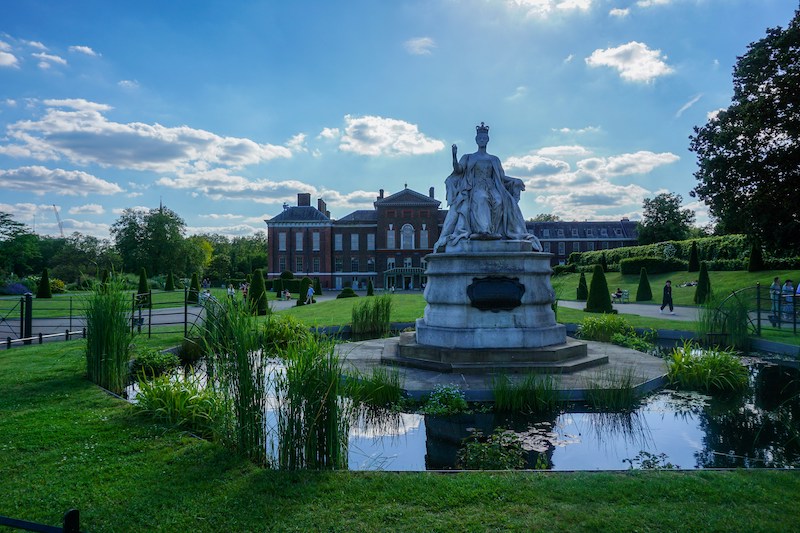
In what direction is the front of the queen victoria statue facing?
toward the camera

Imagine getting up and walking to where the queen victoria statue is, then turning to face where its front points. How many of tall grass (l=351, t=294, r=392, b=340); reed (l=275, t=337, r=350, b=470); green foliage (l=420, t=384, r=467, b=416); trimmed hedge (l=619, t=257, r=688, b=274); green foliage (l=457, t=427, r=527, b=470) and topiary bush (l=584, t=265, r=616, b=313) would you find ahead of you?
3

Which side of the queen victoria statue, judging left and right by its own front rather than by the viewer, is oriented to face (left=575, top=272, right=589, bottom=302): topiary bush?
back

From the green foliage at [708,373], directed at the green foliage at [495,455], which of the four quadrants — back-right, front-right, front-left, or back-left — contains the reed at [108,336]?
front-right

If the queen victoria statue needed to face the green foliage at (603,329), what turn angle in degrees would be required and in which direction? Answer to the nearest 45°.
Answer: approximately 135° to its left

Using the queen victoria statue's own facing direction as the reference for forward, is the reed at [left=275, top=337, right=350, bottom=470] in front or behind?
in front

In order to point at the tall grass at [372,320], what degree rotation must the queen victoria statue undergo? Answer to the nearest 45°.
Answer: approximately 135° to its right

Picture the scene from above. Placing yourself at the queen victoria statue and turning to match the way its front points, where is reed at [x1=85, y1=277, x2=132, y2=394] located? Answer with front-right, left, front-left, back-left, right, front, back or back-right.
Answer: front-right

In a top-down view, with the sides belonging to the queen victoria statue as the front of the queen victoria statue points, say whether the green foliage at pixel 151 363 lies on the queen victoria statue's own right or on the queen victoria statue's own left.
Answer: on the queen victoria statue's own right

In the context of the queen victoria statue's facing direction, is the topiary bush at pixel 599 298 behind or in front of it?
behind

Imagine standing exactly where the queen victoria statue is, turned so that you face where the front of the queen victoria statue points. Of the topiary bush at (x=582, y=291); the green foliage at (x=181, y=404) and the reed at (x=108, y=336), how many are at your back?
1

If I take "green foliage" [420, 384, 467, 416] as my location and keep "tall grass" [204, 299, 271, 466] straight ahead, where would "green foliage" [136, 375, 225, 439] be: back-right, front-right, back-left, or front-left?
front-right

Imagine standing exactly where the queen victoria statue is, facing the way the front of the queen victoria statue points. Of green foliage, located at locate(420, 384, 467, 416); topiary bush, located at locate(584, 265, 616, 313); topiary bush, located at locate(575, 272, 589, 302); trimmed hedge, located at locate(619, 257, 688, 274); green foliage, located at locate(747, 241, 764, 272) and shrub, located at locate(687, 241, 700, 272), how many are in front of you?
1

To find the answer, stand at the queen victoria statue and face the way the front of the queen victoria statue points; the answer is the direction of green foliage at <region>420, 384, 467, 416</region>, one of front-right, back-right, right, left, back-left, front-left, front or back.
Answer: front

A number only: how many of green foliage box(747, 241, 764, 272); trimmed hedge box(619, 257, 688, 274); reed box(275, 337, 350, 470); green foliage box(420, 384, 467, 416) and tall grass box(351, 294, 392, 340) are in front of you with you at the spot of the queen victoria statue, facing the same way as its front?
2

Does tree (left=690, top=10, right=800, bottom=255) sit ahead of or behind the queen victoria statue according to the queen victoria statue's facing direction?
behind

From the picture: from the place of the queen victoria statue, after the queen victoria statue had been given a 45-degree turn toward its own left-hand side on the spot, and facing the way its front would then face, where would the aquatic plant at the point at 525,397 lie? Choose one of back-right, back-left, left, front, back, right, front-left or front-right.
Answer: front-right

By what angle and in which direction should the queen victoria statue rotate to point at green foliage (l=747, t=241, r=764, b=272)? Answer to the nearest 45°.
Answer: approximately 135° to its left
